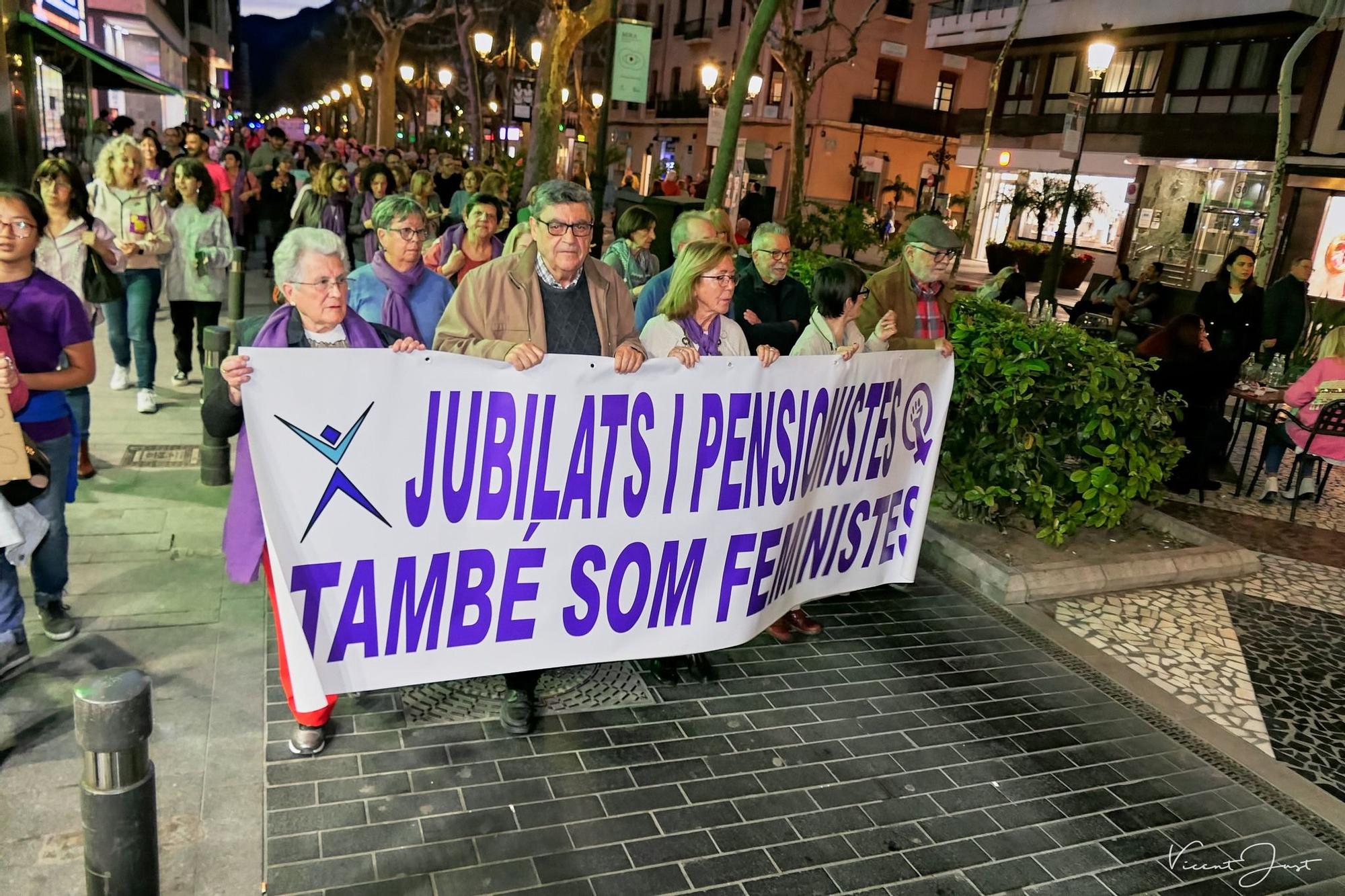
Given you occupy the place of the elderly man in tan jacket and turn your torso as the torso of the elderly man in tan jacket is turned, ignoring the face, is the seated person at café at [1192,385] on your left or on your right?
on your left

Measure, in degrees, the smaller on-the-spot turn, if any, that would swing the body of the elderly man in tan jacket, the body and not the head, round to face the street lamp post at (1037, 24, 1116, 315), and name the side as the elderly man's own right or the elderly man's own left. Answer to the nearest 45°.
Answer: approximately 135° to the elderly man's own left

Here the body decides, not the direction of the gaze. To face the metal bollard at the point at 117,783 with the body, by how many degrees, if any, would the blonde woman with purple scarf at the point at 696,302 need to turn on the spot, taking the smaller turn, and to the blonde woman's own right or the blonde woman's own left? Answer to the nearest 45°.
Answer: approximately 90° to the blonde woman's own right

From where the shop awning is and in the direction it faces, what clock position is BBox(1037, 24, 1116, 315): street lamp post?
The street lamp post is roughly at 1 o'clock from the shop awning.

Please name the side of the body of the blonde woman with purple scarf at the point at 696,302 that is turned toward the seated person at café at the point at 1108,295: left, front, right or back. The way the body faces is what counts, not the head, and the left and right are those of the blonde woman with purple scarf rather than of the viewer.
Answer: left

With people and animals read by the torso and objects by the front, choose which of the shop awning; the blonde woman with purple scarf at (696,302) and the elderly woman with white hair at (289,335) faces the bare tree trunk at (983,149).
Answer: the shop awning

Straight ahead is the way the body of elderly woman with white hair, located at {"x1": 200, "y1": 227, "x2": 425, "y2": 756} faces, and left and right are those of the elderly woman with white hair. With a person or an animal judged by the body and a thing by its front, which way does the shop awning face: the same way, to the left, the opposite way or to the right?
to the left

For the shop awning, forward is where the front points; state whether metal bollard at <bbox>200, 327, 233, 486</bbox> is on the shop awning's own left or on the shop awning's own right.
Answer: on the shop awning's own right

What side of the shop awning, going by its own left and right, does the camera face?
right

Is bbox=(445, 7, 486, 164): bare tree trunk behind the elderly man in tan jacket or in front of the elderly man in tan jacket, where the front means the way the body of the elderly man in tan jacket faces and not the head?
behind
